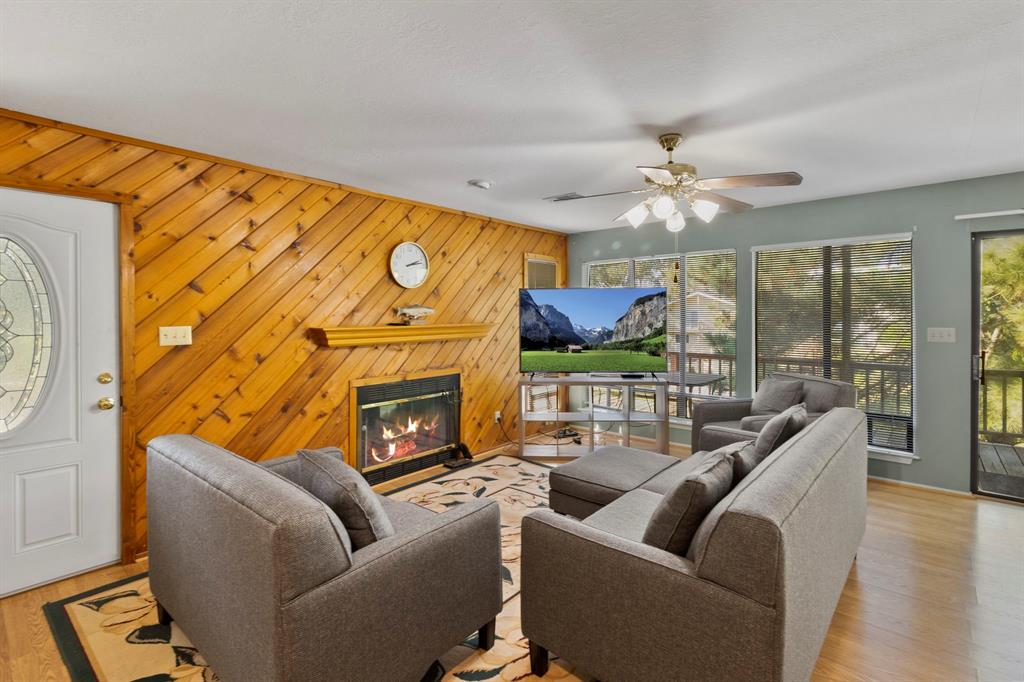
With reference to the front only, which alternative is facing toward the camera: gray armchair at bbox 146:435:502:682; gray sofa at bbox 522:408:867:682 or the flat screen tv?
the flat screen tv

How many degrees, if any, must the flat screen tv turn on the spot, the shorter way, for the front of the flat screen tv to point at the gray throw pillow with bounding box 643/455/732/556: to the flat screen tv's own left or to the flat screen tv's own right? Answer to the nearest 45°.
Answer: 0° — it already faces it

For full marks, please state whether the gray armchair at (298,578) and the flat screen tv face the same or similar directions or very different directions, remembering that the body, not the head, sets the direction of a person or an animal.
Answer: very different directions

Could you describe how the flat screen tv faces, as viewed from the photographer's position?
facing the viewer

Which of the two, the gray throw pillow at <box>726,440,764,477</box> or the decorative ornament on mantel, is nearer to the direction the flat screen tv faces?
the gray throw pillow

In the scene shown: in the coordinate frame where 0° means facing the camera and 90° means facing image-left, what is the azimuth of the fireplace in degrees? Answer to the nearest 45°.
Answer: approximately 315°

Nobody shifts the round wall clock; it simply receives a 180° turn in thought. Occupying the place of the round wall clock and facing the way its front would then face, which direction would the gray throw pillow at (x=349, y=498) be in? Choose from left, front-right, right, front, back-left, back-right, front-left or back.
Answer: back-left

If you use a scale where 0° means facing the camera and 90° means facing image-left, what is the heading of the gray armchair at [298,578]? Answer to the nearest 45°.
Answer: approximately 225°

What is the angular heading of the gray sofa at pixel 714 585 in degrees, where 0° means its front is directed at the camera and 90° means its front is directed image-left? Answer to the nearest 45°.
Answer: approximately 135°

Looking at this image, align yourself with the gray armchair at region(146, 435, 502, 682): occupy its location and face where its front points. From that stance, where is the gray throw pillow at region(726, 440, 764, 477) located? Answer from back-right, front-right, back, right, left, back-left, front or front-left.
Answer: front-right

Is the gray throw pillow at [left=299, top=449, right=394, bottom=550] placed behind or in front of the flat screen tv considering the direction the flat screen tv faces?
in front

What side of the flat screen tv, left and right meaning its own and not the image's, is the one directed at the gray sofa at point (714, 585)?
front

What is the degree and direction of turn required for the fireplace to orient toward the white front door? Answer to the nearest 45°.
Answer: approximately 90° to its right
